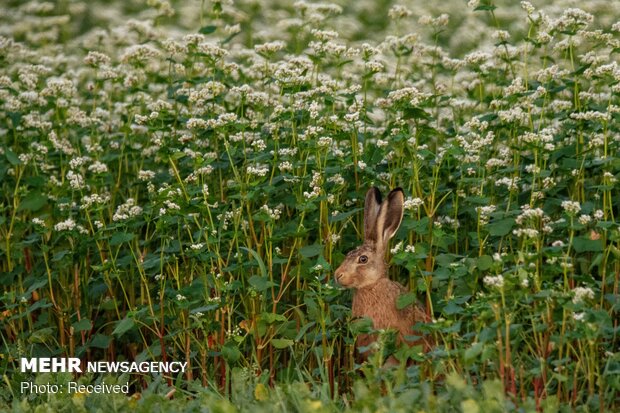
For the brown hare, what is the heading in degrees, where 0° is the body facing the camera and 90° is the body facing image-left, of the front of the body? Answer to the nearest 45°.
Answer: approximately 90°
